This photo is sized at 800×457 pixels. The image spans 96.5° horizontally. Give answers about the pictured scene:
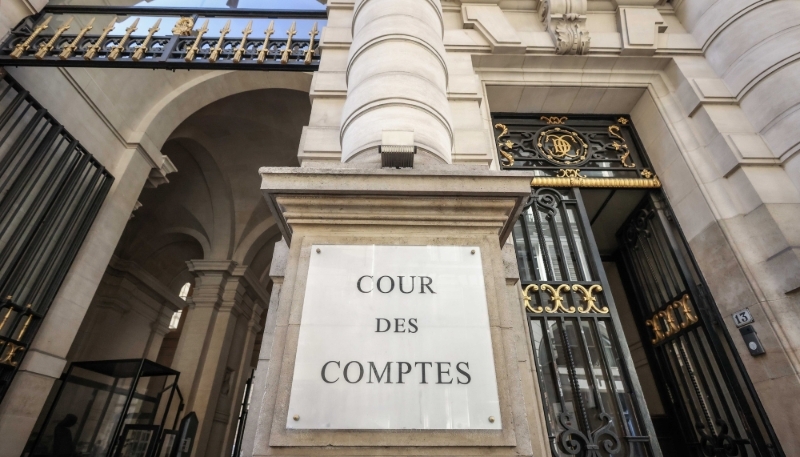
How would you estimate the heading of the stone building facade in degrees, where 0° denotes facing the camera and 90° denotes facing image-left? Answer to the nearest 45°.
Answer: approximately 0°
